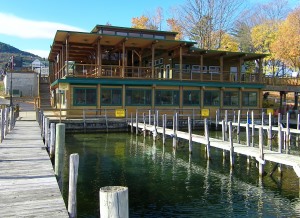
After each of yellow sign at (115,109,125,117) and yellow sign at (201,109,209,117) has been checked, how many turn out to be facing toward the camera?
2

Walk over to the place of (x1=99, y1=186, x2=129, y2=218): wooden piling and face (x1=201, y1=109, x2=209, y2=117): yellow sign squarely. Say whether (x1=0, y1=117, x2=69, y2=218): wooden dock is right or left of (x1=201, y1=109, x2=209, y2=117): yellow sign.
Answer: left

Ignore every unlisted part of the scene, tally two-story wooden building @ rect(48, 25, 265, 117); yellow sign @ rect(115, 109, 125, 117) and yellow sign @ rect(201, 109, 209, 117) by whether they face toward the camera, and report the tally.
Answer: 3

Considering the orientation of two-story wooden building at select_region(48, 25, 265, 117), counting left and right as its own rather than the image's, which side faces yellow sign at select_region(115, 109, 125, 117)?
front

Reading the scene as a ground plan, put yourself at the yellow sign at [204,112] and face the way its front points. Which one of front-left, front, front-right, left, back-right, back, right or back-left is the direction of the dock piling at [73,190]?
front

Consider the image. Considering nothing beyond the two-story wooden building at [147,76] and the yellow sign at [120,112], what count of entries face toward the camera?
2

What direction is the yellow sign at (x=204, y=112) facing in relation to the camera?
toward the camera

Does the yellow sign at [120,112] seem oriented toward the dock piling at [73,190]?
yes

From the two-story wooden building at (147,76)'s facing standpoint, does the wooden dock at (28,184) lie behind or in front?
in front

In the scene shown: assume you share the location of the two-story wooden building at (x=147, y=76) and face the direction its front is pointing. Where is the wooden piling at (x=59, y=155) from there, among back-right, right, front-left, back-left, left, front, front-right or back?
front

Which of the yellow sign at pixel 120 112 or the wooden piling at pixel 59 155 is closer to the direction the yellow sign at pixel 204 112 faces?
the wooden piling
